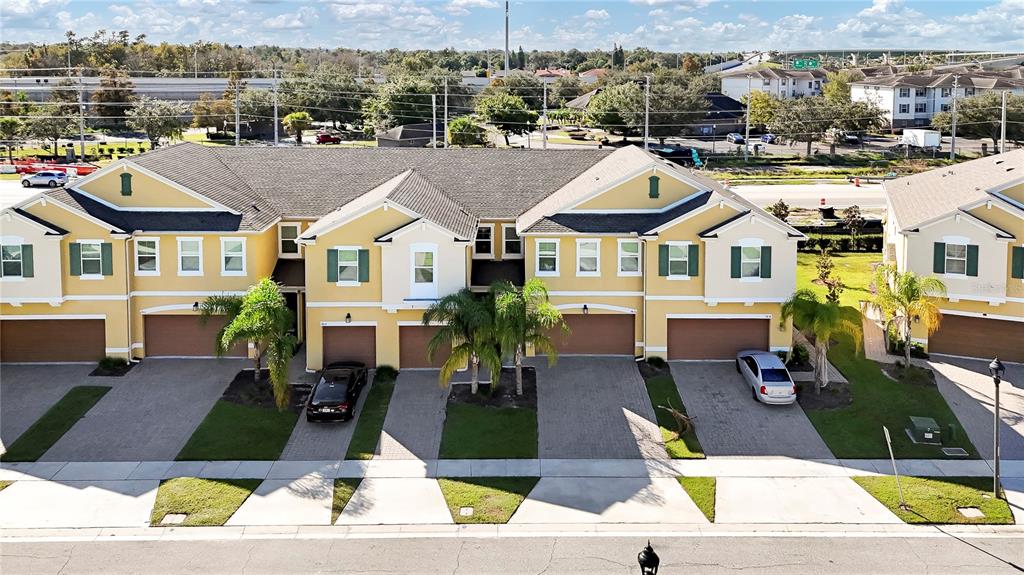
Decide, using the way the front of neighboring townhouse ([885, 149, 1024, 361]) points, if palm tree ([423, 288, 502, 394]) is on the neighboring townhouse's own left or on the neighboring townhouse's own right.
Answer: on the neighboring townhouse's own right

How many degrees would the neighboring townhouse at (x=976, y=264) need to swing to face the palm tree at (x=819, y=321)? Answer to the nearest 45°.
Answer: approximately 45° to its right

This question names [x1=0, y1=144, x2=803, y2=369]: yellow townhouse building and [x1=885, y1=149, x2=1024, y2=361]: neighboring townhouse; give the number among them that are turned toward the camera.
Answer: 2

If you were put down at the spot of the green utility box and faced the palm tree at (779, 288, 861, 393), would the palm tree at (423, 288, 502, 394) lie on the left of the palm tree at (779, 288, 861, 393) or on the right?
left

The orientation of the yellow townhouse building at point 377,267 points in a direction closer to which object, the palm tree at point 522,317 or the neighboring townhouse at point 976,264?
the palm tree

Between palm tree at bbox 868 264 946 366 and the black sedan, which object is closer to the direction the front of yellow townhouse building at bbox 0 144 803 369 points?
the black sedan

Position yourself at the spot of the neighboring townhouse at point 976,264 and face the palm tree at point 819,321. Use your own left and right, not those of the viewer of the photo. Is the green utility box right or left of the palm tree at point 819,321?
left

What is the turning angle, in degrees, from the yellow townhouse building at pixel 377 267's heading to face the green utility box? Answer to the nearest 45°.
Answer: approximately 45° to its left

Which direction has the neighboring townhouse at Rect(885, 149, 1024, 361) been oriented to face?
toward the camera

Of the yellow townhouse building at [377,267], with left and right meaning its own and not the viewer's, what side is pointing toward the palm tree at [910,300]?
left

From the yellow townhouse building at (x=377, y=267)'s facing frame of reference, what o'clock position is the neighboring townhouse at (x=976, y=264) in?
The neighboring townhouse is roughly at 9 o'clock from the yellow townhouse building.
